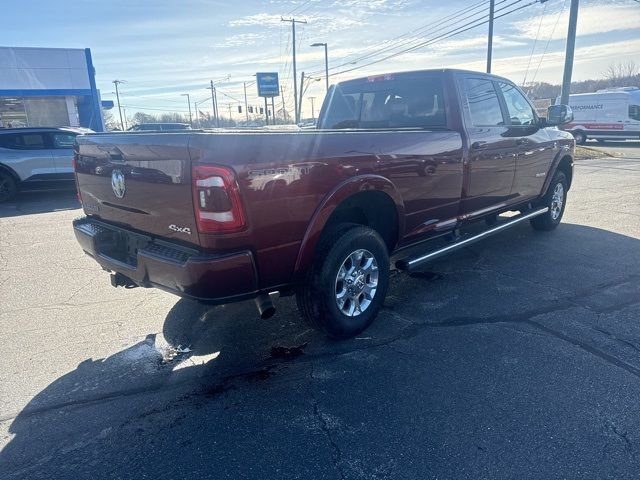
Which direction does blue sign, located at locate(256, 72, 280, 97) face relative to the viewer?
toward the camera

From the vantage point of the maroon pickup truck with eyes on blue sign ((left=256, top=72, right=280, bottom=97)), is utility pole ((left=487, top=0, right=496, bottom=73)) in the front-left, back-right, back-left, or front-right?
front-right

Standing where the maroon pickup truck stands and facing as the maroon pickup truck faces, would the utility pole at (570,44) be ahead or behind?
ahead

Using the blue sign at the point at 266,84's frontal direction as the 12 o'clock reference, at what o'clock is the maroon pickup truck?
The maroon pickup truck is roughly at 12 o'clock from the blue sign.

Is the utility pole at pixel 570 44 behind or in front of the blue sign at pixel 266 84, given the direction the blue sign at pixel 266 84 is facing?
in front

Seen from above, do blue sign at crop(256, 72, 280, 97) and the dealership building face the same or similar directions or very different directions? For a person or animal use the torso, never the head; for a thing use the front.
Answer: same or similar directions

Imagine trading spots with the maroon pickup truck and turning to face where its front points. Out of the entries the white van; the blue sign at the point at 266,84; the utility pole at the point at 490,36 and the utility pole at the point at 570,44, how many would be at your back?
0

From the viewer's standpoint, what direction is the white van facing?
to the viewer's right

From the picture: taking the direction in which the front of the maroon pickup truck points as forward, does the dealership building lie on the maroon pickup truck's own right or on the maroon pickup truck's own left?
on the maroon pickup truck's own left

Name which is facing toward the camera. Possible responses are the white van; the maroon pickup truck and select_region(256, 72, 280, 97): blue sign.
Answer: the blue sign

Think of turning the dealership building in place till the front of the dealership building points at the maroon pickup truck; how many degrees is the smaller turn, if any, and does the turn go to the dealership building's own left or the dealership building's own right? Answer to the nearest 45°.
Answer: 0° — it already faces it

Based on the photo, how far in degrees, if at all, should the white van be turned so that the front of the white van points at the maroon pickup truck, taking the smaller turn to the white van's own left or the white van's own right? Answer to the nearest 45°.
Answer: approximately 90° to the white van's own right

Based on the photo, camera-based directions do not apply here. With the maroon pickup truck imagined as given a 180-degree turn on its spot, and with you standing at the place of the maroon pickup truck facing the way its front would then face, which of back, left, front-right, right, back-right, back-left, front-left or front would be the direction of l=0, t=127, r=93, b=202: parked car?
right
